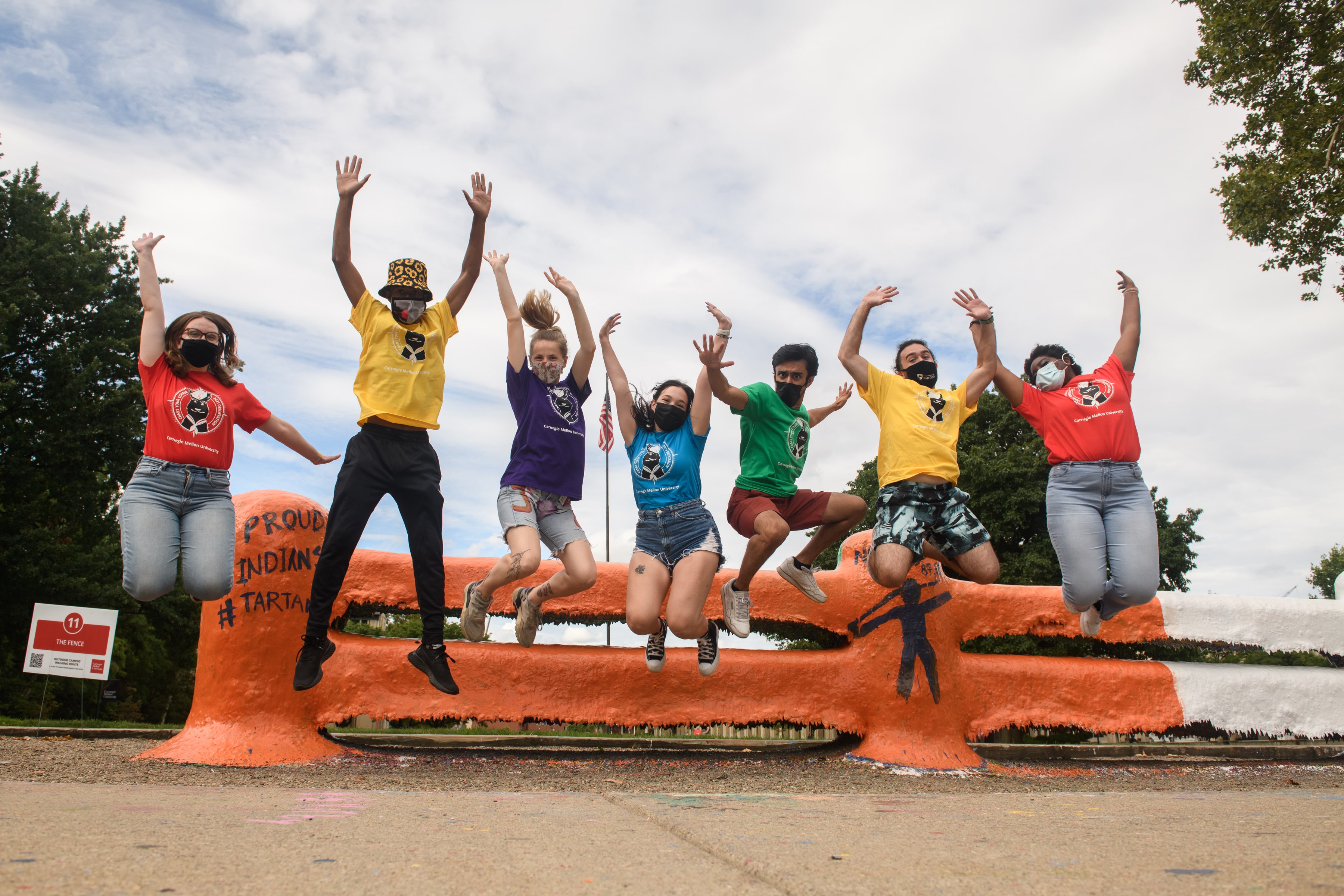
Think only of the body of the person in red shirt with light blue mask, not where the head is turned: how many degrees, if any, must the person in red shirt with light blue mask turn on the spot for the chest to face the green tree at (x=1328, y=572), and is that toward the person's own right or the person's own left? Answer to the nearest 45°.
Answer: approximately 180°

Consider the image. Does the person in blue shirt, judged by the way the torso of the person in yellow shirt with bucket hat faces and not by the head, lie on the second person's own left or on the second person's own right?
on the second person's own left

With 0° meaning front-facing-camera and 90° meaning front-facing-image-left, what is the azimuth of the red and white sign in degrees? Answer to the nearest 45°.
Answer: approximately 0°

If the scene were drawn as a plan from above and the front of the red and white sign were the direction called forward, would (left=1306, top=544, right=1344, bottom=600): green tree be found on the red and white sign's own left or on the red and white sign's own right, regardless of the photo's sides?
on the red and white sign's own left

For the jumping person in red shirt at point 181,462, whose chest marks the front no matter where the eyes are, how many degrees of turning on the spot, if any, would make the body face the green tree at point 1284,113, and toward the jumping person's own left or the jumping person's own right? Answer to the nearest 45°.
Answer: approximately 90° to the jumping person's own left

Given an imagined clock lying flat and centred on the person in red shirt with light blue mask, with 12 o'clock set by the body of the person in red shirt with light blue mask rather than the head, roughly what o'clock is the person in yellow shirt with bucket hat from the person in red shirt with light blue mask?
The person in yellow shirt with bucket hat is roughly at 2 o'clock from the person in red shirt with light blue mask.

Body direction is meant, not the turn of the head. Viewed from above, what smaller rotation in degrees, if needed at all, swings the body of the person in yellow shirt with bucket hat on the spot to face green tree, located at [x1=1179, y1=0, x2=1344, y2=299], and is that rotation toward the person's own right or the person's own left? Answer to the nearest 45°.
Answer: approximately 90° to the person's own left

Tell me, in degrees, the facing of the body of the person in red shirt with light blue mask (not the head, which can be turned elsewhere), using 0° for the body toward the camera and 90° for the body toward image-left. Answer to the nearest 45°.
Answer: approximately 0°

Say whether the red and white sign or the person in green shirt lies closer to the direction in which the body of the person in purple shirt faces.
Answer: the person in green shirt

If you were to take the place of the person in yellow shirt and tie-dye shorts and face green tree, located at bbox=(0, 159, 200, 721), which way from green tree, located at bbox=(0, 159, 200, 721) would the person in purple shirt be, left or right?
left
